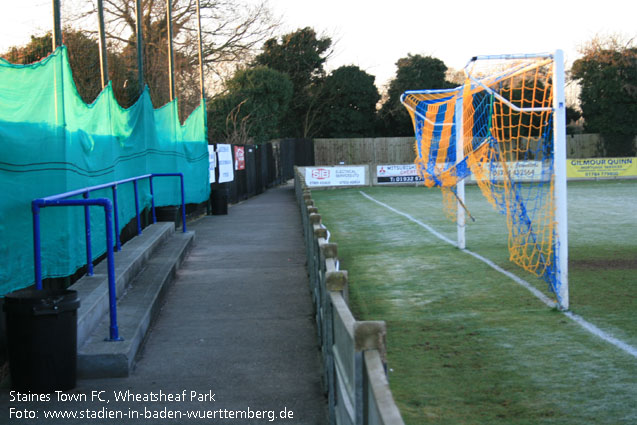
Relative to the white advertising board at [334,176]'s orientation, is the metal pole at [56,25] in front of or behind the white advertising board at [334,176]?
in front

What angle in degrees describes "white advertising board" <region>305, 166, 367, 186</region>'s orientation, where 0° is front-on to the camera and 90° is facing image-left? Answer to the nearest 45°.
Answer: approximately 0°

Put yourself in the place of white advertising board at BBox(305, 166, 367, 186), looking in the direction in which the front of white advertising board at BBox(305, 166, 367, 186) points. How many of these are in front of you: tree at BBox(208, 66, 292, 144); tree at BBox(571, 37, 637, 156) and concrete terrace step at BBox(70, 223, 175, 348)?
1

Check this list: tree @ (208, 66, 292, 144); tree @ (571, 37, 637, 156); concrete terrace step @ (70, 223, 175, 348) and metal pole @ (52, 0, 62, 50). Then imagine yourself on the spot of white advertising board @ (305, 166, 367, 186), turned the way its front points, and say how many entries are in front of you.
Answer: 2

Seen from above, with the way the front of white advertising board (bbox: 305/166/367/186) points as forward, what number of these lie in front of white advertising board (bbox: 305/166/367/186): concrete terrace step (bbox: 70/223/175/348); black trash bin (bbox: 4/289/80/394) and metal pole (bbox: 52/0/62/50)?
3

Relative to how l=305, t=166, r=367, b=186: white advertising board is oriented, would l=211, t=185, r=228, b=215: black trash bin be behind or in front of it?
in front

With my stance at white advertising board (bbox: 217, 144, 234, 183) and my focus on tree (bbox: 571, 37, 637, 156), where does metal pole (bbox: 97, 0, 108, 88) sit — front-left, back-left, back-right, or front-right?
back-right

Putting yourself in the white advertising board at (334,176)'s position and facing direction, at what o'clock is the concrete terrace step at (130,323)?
The concrete terrace step is roughly at 12 o'clock from the white advertising board.

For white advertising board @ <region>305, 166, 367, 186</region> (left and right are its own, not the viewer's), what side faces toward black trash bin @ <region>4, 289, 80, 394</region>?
front

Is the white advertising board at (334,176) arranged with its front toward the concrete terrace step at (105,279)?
yes

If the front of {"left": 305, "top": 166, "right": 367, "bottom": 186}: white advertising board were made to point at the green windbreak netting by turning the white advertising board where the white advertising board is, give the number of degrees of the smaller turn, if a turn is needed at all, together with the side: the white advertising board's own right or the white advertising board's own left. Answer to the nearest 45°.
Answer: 0° — it already faces it

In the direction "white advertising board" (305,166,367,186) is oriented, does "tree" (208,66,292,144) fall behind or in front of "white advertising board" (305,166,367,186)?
behind
